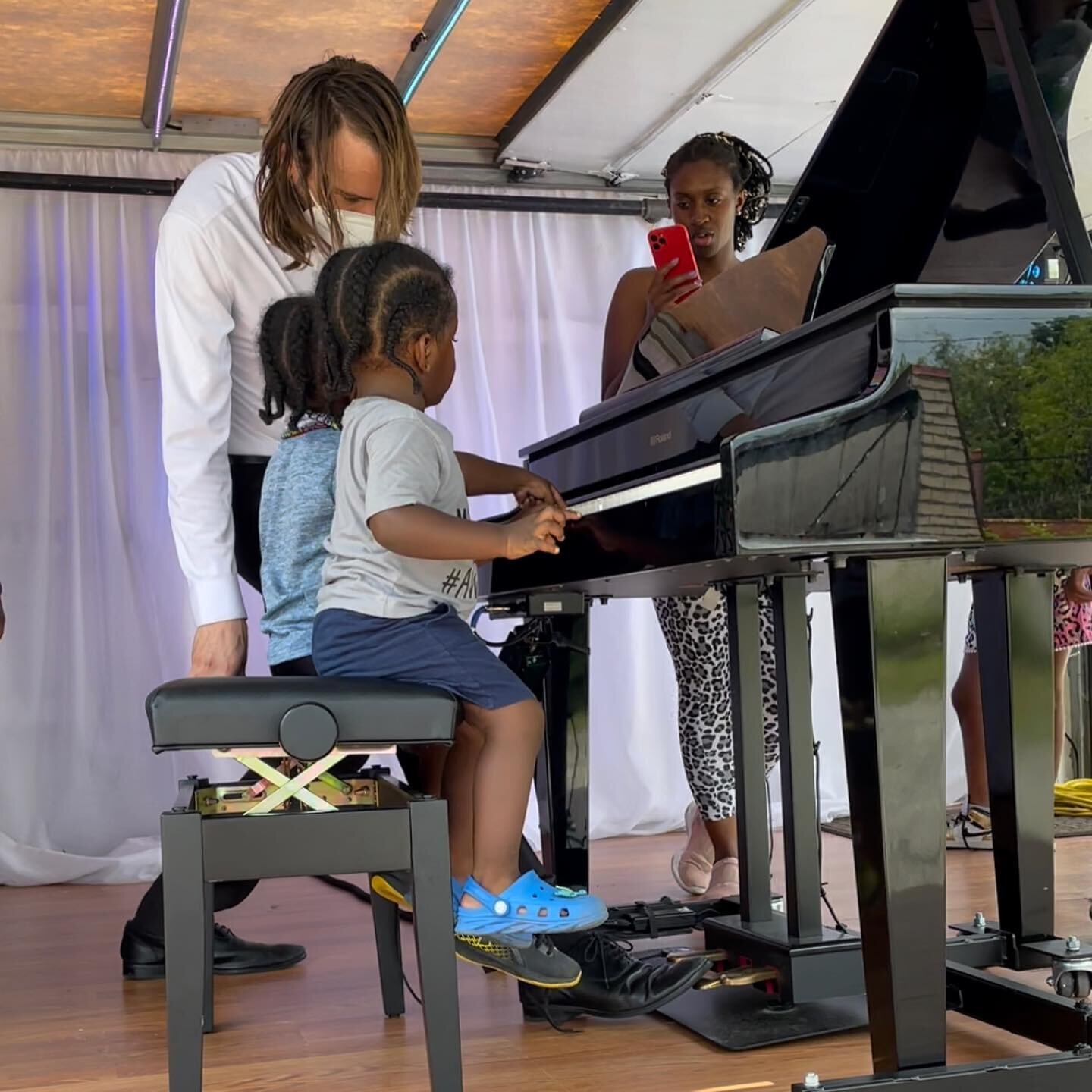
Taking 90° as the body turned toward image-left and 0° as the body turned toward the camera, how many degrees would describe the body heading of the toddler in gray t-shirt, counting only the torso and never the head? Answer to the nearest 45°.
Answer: approximately 270°

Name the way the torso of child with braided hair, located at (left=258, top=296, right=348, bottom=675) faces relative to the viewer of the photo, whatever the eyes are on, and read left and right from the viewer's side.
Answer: facing to the right of the viewer

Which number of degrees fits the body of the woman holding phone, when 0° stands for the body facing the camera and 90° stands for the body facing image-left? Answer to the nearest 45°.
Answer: approximately 45°

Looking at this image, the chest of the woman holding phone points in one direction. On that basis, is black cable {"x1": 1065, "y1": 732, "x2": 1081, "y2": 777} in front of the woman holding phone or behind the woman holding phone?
behind

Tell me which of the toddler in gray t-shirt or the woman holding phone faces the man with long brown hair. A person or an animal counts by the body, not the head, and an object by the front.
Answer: the woman holding phone

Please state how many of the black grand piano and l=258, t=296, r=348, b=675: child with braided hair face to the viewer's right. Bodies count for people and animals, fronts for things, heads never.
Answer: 1

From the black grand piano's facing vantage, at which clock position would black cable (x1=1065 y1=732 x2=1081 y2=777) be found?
The black cable is roughly at 5 o'clock from the black grand piano.

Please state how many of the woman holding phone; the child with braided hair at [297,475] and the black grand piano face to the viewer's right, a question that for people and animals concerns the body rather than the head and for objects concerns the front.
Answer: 1

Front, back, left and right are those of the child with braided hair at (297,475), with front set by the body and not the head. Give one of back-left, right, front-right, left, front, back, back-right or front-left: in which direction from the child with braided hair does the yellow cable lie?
front-left

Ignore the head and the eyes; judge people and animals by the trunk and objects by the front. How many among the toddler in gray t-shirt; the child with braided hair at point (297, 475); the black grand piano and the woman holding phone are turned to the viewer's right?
2
